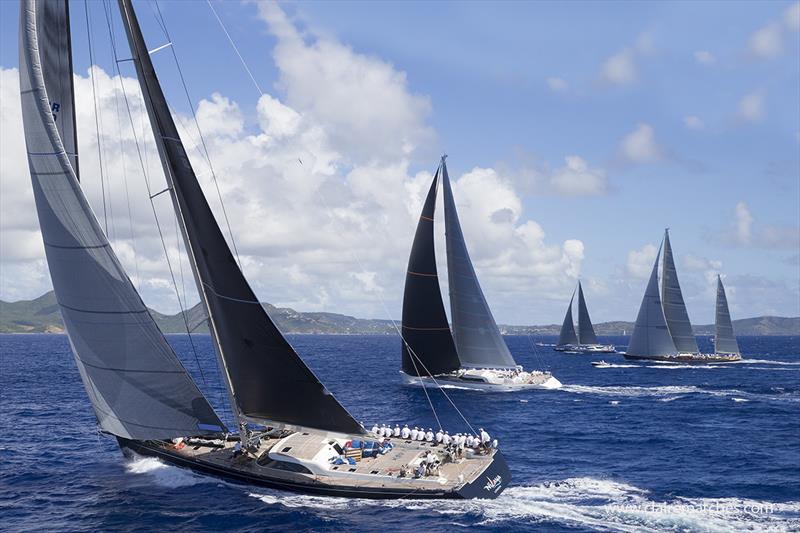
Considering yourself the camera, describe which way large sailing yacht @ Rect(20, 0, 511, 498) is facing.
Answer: facing away from the viewer and to the left of the viewer
